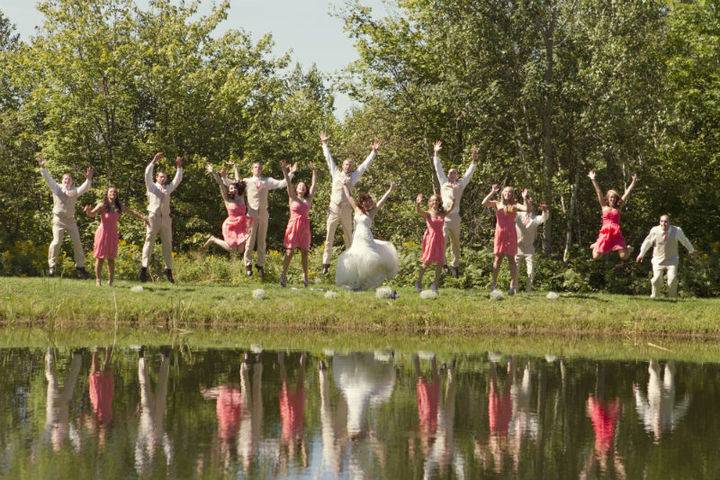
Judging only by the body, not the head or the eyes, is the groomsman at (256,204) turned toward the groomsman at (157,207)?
no

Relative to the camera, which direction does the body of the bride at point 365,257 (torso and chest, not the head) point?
toward the camera

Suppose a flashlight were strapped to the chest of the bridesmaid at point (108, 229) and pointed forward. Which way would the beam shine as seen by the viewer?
toward the camera

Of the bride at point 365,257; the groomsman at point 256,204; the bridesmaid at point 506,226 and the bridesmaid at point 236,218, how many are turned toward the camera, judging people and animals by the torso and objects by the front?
4

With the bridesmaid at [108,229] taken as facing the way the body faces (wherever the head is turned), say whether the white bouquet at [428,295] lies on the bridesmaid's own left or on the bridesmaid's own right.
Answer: on the bridesmaid's own left

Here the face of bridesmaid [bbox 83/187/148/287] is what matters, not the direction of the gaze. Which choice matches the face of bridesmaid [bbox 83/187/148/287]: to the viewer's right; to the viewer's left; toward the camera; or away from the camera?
toward the camera

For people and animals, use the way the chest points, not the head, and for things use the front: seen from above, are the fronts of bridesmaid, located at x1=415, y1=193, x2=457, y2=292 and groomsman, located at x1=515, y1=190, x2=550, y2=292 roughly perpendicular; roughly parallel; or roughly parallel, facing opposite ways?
roughly parallel

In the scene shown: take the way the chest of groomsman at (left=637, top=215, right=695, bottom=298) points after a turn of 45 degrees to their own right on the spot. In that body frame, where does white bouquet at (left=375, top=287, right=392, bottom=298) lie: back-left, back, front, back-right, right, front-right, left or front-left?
front

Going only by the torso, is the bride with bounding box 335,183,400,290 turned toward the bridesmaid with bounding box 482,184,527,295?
no

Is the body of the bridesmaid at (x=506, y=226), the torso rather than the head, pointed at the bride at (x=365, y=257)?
no

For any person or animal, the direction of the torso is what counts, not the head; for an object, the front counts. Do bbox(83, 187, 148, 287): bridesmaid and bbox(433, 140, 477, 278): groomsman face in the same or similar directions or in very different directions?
same or similar directions

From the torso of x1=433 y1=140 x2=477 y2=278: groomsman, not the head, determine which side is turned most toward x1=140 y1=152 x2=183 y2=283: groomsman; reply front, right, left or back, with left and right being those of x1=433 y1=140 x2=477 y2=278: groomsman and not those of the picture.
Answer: right

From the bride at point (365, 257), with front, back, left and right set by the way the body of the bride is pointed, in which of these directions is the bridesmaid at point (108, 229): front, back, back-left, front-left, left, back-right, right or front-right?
right

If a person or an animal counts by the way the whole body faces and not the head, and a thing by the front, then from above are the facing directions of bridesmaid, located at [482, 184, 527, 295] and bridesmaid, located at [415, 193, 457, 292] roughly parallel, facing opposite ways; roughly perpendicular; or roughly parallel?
roughly parallel

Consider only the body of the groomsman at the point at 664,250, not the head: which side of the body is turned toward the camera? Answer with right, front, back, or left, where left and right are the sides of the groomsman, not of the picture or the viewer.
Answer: front

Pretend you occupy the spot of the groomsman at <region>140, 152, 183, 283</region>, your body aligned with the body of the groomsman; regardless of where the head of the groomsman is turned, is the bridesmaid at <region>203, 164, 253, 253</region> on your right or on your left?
on your left

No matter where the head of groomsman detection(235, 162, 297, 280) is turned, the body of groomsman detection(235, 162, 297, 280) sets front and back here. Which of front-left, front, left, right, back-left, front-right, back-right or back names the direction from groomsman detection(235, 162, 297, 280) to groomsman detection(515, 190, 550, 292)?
left

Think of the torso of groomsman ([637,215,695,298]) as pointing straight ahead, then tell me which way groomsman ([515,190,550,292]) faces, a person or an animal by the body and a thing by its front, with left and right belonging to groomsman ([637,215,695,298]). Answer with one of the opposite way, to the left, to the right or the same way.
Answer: the same way

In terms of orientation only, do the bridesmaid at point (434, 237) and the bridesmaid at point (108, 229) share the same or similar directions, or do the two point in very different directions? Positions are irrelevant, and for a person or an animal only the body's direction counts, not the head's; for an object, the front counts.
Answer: same or similar directions
